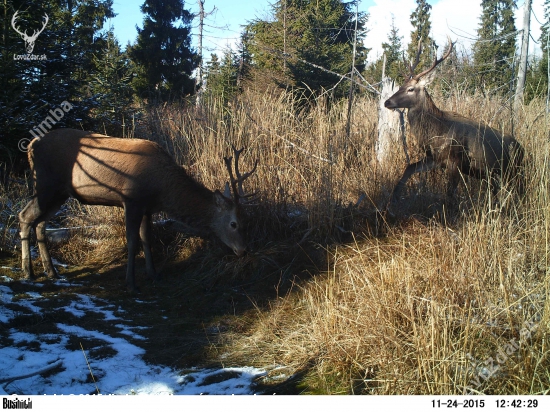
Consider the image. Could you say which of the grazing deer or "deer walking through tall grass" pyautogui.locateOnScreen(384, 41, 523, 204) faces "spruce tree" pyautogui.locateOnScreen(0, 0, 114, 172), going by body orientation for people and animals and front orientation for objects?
the deer walking through tall grass

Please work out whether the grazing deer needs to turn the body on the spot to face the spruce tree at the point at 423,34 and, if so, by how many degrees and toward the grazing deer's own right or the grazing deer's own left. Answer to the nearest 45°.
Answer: approximately 45° to the grazing deer's own left

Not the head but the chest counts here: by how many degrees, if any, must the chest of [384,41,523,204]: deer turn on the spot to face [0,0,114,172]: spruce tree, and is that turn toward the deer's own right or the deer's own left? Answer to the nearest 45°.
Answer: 0° — it already faces it

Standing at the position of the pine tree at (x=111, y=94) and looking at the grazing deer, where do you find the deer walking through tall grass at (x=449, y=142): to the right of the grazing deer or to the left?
left

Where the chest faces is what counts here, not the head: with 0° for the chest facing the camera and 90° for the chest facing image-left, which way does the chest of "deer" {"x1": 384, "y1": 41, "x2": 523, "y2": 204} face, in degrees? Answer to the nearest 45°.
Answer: approximately 90°

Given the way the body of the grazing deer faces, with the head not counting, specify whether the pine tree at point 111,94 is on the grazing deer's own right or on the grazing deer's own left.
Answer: on the grazing deer's own left

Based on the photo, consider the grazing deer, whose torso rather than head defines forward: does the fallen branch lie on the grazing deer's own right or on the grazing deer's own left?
on the grazing deer's own right

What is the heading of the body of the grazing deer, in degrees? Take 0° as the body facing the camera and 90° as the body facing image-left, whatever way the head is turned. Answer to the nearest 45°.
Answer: approximately 270°
